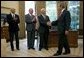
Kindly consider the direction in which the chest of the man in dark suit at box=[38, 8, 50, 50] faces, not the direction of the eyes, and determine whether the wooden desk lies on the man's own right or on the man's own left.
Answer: on the man's own left

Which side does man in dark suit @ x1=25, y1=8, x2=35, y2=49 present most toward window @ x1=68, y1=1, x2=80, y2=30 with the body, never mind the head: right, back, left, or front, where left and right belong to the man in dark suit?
left

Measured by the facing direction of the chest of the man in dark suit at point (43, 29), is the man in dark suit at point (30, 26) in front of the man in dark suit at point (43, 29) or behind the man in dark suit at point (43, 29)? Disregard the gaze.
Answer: behind

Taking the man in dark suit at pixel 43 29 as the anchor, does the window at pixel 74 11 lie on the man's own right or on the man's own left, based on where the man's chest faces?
on the man's own left

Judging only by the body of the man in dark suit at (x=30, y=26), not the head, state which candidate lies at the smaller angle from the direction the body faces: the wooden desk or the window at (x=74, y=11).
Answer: the wooden desk

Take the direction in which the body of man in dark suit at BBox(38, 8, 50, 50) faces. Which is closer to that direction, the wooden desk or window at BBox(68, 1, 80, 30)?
the wooden desk

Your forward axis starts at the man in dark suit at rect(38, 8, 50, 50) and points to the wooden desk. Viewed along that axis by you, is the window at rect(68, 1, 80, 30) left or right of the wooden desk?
left

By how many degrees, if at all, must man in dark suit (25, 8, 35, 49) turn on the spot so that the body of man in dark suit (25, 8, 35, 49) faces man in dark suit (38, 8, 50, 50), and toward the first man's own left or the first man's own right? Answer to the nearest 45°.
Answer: approximately 45° to the first man's own left
